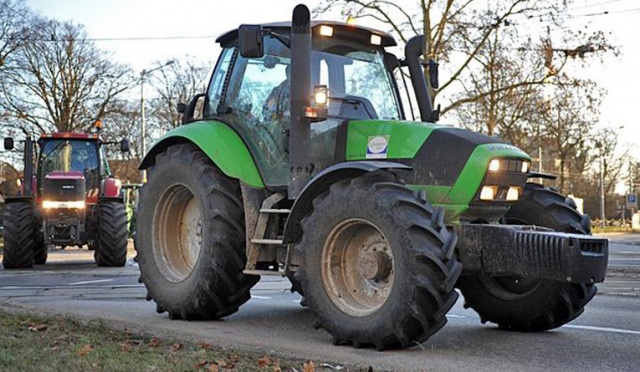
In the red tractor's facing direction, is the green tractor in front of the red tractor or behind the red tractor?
in front

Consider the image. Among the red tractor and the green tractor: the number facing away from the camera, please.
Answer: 0

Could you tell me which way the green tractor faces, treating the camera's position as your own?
facing the viewer and to the right of the viewer

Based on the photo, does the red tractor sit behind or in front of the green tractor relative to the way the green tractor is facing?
behind

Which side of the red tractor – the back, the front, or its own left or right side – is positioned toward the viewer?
front

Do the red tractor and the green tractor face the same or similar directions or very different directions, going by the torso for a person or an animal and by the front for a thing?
same or similar directions
